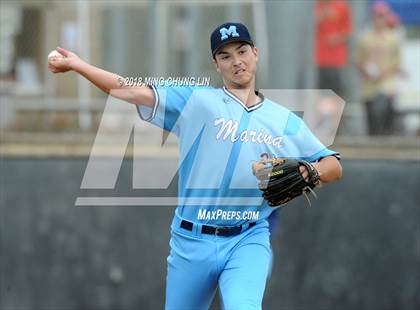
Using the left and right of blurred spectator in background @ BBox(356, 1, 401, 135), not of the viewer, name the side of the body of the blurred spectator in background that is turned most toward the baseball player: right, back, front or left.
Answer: front

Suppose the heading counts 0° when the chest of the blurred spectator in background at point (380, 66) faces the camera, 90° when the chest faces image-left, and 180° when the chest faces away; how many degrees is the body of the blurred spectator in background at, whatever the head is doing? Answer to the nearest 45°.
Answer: approximately 0°

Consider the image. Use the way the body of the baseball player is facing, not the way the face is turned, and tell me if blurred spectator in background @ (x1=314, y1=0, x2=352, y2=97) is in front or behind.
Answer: behind

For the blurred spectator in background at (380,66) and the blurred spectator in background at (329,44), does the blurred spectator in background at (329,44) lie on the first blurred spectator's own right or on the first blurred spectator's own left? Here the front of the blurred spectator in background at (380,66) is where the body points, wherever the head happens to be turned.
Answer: on the first blurred spectator's own right

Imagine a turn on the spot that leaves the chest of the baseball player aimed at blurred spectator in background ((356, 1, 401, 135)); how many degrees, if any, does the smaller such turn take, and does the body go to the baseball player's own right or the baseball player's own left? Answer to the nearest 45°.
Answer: approximately 135° to the baseball player's own left

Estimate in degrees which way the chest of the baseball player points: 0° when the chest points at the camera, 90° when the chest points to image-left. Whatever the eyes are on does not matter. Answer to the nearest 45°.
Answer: approximately 0°

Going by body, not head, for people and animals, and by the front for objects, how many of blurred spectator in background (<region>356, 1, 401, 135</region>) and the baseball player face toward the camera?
2

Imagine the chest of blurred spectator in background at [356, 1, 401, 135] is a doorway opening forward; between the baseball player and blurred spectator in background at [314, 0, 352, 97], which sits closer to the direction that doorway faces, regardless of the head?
the baseball player
